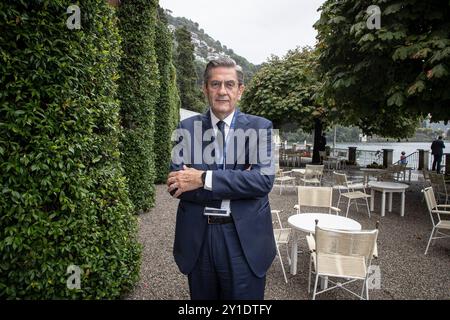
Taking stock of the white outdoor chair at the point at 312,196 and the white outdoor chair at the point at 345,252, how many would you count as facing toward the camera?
1

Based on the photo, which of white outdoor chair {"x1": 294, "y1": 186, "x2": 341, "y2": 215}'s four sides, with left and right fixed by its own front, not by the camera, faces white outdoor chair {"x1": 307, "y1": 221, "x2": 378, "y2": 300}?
front

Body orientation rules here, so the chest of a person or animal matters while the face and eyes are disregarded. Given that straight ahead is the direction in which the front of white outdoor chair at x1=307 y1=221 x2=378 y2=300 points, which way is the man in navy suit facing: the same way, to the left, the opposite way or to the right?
the opposite way

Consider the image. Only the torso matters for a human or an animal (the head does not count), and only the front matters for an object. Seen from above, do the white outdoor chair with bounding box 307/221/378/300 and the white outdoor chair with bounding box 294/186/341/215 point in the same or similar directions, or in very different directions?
very different directions

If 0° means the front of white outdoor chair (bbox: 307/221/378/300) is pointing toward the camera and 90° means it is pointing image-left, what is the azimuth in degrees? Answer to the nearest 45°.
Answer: approximately 180°

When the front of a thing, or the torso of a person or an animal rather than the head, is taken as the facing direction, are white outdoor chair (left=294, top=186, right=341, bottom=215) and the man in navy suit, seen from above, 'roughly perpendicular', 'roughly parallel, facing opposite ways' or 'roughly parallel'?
roughly parallel

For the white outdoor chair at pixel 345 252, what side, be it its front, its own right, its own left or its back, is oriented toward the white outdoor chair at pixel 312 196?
front

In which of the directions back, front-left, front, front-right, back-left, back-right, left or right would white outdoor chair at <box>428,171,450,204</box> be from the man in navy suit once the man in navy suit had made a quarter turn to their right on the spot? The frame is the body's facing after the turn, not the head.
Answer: back-right

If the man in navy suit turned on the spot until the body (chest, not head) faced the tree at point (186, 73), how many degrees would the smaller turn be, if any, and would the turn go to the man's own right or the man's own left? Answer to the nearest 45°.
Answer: approximately 180°

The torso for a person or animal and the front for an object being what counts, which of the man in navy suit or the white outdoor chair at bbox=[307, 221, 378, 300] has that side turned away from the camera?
the white outdoor chair

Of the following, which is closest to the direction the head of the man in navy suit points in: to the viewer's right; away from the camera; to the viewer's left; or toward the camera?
toward the camera

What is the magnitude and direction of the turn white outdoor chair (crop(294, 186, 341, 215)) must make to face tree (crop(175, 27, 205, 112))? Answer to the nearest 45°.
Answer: approximately 135° to its right

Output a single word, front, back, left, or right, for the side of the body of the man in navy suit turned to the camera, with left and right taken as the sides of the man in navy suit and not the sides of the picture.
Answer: front

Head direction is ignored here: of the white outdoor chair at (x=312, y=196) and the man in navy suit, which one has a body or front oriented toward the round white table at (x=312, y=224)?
the white outdoor chair
